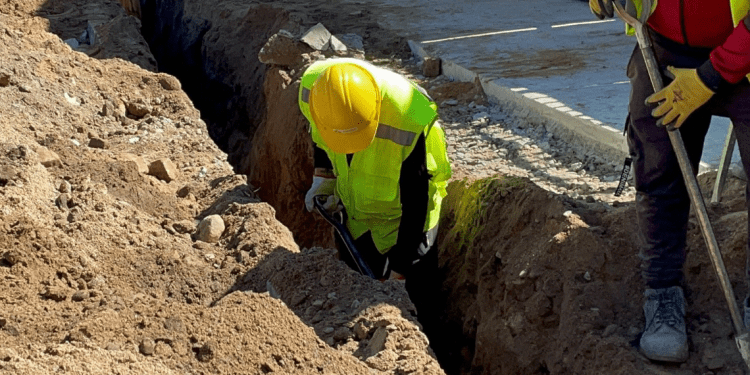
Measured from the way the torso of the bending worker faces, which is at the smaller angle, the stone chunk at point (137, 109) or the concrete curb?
the stone chunk

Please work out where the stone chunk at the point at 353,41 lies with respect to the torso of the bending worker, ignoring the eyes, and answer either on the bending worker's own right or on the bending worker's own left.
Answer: on the bending worker's own right

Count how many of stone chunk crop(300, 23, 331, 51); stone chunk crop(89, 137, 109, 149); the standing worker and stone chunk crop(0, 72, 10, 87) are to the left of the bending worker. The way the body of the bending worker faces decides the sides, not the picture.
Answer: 1

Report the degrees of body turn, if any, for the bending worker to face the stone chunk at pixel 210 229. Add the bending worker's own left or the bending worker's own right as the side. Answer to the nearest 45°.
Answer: approximately 45° to the bending worker's own right

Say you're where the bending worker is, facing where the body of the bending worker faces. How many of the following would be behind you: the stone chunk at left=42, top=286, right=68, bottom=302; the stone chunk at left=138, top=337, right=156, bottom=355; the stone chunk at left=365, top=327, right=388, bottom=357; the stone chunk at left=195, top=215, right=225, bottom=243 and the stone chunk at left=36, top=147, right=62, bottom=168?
0

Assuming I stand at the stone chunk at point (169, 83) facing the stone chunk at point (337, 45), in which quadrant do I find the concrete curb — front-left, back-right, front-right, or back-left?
front-right

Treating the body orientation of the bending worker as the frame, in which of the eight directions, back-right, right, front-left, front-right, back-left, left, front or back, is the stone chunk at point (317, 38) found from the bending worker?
back-right

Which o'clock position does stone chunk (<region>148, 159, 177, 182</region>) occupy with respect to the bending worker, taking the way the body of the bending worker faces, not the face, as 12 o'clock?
The stone chunk is roughly at 2 o'clock from the bending worker.

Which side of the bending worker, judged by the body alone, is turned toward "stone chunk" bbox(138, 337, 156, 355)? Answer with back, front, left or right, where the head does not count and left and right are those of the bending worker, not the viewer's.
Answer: front

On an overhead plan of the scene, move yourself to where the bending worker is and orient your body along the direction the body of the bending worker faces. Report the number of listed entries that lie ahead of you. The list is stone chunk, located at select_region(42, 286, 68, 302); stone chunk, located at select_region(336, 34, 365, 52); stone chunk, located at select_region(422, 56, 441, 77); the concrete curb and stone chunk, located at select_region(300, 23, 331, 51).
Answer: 1

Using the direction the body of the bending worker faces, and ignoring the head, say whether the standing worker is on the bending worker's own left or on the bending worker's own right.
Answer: on the bending worker's own left

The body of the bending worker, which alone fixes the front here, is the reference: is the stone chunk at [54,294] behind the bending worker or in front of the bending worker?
in front

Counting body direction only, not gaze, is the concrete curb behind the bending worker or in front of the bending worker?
behind

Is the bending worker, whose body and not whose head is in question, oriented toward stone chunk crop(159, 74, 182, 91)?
no

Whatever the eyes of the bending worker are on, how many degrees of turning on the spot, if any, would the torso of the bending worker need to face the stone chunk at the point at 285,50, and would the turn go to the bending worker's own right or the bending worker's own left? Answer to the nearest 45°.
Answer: approximately 135° to the bending worker's own right

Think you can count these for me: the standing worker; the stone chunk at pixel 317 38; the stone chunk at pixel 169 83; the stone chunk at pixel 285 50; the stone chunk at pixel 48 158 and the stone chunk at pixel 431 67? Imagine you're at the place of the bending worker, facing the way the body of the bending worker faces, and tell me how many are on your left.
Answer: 1

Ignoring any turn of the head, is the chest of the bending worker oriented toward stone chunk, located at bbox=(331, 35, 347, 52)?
no
